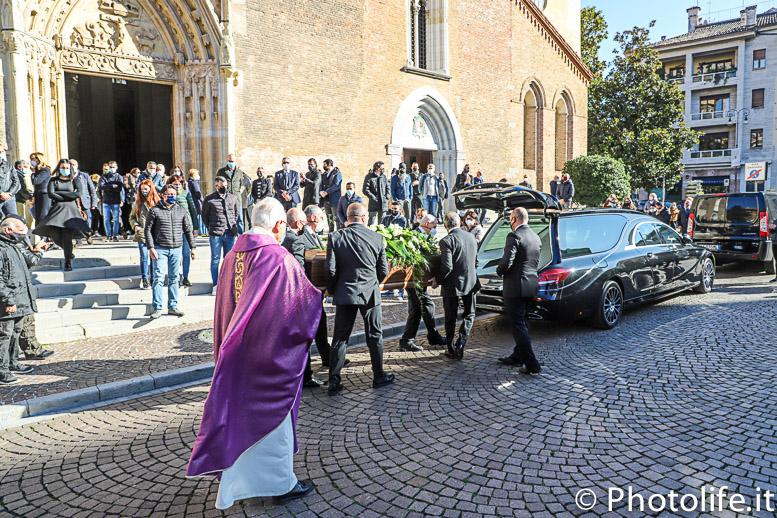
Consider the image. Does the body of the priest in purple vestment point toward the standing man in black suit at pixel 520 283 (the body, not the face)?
yes

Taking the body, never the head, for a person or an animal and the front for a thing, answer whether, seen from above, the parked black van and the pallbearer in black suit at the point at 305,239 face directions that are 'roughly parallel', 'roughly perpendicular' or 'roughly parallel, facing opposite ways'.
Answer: roughly parallel

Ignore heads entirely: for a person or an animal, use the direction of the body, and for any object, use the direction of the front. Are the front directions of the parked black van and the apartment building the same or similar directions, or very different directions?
very different directions

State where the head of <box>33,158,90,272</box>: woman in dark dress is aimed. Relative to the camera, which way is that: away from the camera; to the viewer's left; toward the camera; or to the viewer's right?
toward the camera

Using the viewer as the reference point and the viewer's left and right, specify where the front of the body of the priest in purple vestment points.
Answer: facing away from the viewer and to the right of the viewer

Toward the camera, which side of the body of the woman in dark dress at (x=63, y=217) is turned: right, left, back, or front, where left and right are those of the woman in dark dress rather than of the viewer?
front

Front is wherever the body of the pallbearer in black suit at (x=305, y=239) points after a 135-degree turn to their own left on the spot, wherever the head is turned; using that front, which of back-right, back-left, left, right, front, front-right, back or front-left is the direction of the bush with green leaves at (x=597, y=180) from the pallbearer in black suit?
right

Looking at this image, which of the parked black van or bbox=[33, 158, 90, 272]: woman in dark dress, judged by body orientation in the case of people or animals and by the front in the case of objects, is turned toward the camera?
the woman in dark dress

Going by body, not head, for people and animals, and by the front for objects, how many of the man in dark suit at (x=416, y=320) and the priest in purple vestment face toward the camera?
0

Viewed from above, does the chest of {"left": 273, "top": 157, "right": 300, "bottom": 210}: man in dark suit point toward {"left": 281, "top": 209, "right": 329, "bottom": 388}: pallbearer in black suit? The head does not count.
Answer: yes

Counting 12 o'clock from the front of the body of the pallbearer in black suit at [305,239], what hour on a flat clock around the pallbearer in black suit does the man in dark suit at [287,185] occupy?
The man in dark suit is roughly at 9 o'clock from the pallbearer in black suit.

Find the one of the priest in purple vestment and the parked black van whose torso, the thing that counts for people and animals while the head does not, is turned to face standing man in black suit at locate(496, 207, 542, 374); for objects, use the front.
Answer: the priest in purple vestment

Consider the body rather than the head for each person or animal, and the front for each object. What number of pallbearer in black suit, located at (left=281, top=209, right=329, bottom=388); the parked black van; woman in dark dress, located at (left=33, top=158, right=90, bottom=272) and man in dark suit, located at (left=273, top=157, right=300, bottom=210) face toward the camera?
2

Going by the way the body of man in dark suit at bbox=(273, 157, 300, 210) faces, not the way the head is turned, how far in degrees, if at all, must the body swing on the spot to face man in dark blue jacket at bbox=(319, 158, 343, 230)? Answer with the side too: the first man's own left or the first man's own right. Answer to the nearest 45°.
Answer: approximately 90° to the first man's own left

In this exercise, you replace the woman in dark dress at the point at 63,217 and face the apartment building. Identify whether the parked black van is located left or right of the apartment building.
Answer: right

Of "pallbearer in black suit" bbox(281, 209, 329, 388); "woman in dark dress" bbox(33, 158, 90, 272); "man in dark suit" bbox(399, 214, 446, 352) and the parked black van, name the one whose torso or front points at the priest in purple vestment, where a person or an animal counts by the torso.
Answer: the woman in dark dress

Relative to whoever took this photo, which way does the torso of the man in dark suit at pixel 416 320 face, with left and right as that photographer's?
facing to the right of the viewer

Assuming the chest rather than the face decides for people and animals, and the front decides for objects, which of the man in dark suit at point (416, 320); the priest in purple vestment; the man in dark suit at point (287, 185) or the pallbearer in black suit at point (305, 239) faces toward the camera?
the man in dark suit at point (287, 185)
